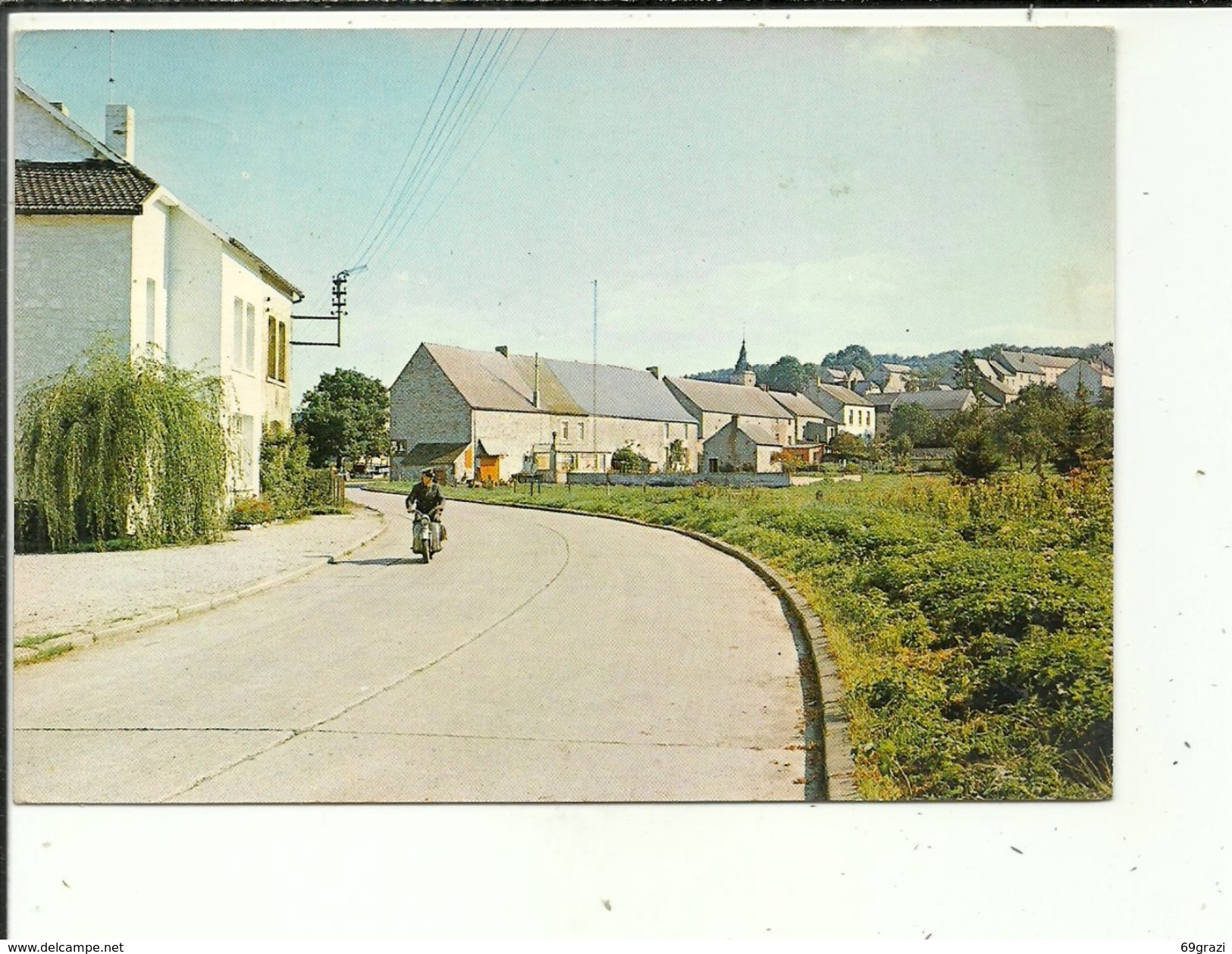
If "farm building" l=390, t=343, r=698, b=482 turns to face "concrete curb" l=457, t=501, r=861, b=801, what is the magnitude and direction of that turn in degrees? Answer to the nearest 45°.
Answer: approximately 45° to its right

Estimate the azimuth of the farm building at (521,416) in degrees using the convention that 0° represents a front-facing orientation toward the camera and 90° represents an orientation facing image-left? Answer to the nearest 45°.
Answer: approximately 315°

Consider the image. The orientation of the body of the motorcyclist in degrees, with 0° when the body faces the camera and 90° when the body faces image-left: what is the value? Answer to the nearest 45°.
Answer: approximately 0°
